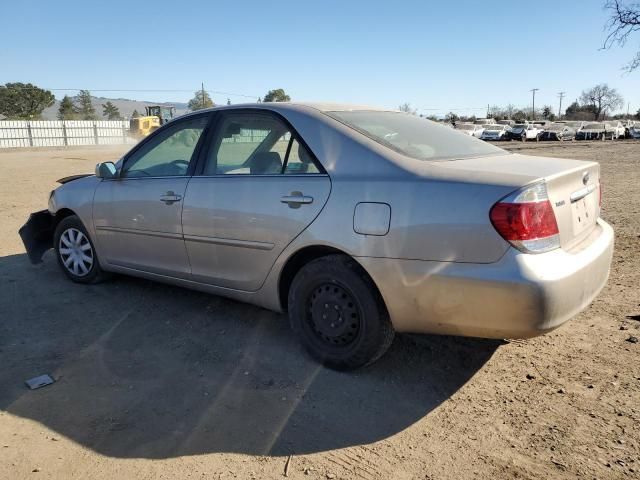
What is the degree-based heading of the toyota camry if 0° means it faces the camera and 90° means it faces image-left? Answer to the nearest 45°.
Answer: approximately 135°

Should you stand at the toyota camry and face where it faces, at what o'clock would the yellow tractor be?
The yellow tractor is roughly at 1 o'clock from the toyota camry.

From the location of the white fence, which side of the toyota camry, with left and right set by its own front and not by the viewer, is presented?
front

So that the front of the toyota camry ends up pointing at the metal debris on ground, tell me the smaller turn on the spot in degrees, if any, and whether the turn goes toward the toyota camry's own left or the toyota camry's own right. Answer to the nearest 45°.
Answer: approximately 45° to the toyota camry's own left
